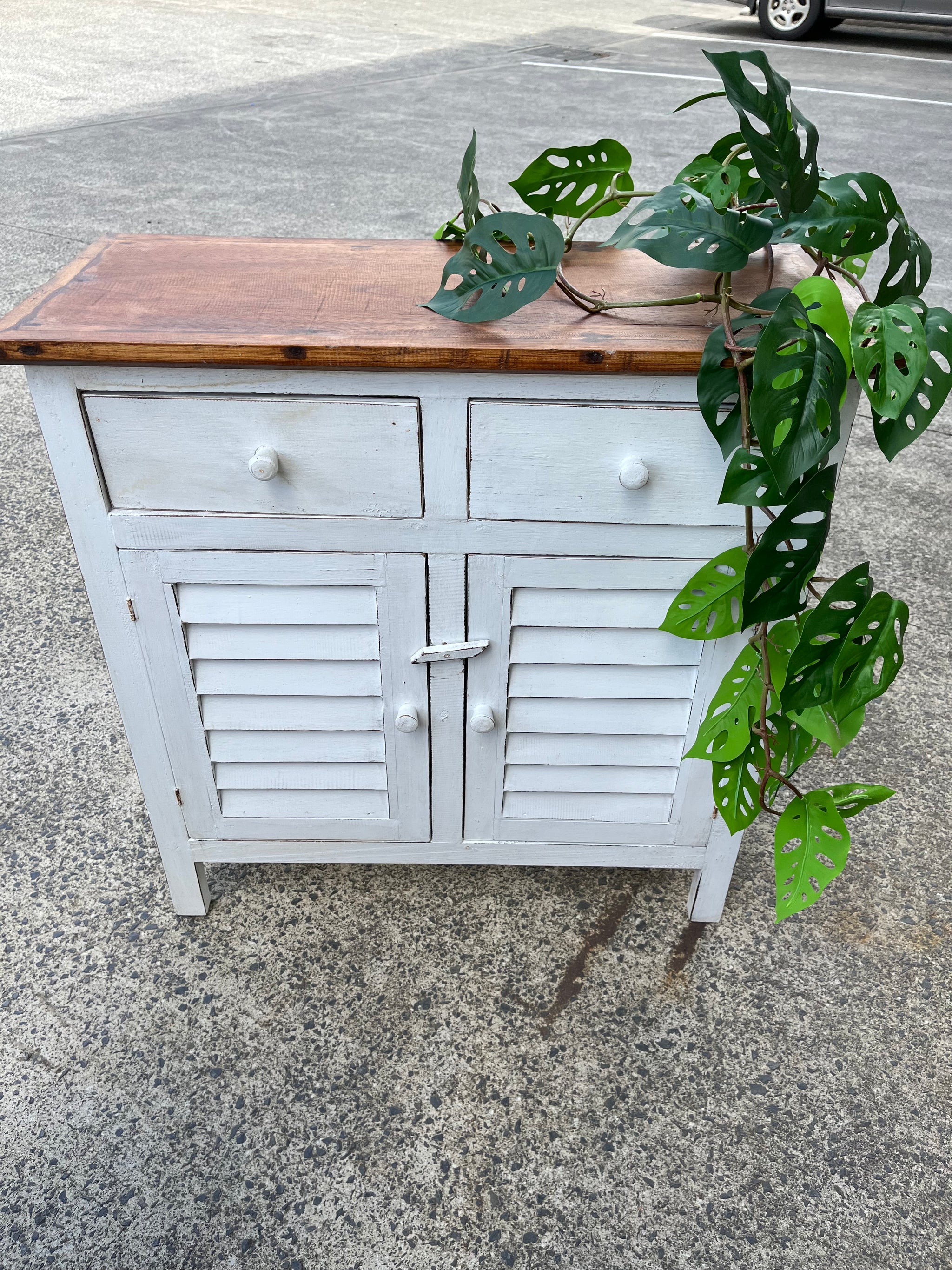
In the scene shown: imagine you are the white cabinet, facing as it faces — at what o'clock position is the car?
The car is roughly at 7 o'clock from the white cabinet.

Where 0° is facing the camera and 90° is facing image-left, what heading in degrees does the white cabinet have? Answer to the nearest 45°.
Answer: approximately 0°
